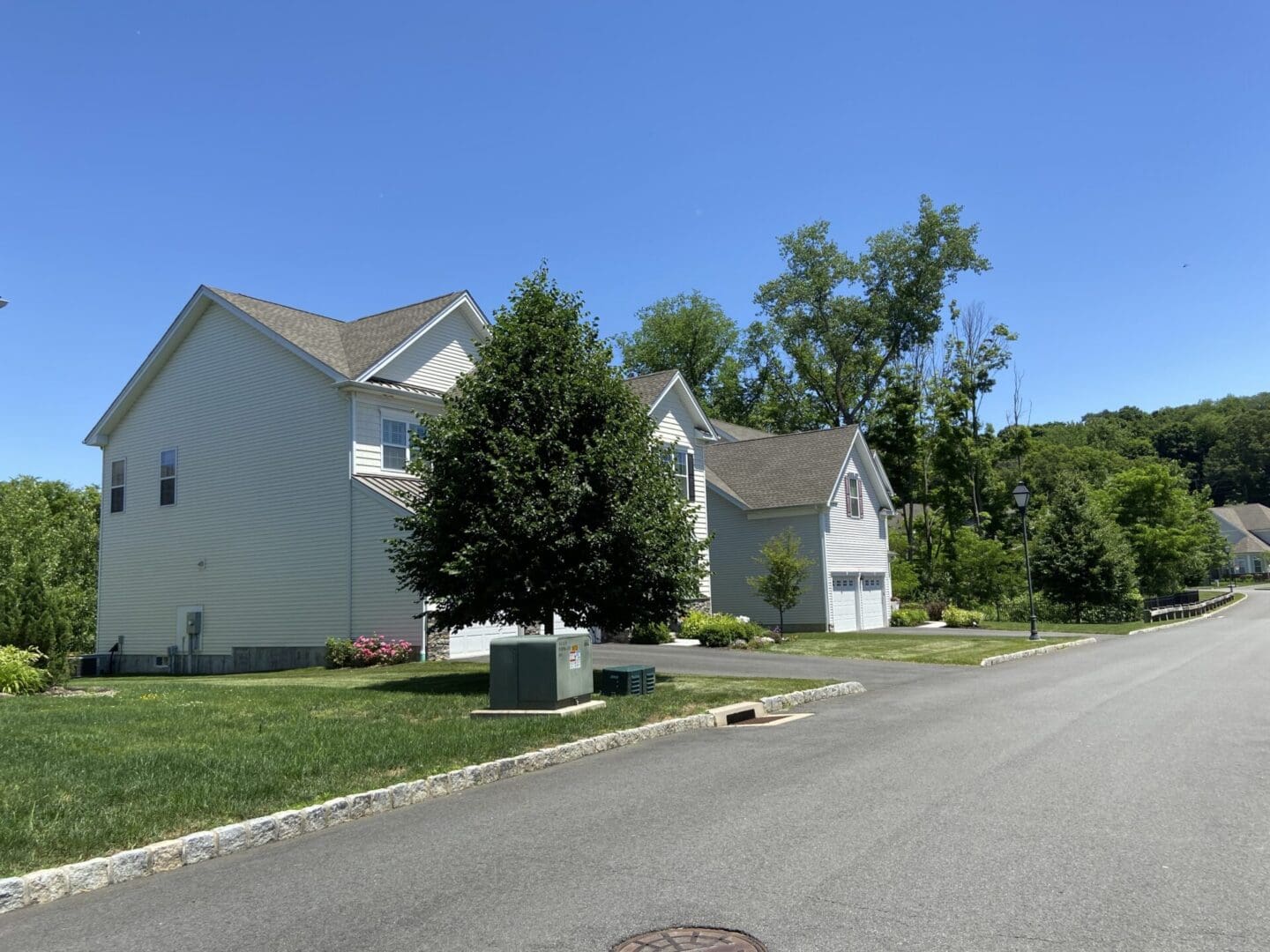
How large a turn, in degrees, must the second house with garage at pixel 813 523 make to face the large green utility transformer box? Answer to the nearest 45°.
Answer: approximately 45° to its right

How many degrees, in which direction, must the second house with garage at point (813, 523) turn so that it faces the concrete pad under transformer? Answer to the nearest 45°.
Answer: approximately 45° to its right

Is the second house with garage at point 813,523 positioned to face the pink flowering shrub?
no

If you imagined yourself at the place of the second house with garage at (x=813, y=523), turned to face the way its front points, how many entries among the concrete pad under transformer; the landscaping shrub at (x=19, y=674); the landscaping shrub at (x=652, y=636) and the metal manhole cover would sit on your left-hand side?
0

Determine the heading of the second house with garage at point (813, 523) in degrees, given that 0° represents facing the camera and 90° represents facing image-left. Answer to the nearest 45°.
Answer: approximately 315°

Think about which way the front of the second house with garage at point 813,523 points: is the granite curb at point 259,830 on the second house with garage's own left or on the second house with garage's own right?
on the second house with garage's own right

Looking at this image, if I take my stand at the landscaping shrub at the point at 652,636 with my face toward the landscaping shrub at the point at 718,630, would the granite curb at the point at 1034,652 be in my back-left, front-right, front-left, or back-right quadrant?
front-right

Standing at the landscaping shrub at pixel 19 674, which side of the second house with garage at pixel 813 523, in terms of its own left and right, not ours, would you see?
right

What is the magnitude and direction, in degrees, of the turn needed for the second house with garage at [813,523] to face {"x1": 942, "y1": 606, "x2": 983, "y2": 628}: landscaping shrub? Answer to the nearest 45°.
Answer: approximately 90° to its left

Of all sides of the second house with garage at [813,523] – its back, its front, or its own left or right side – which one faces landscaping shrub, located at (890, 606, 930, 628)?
left

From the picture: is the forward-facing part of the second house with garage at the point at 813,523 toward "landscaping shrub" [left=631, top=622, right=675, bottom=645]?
no

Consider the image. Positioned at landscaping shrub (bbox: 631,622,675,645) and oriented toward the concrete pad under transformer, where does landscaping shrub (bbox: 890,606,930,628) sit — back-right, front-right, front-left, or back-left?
back-left

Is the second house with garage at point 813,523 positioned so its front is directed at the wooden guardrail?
no

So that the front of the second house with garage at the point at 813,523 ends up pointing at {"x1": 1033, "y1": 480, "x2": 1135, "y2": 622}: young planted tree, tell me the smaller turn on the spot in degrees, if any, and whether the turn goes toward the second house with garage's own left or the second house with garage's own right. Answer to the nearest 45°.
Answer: approximately 90° to the second house with garage's own left

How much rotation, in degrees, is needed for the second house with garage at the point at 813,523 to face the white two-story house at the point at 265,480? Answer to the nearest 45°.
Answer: approximately 90° to its right

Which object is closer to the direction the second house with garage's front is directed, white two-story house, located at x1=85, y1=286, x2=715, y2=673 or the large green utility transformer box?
the large green utility transformer box

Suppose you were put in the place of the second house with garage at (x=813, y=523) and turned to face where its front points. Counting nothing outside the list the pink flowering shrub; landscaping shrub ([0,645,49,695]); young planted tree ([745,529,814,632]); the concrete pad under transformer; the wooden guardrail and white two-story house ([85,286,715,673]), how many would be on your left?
1
